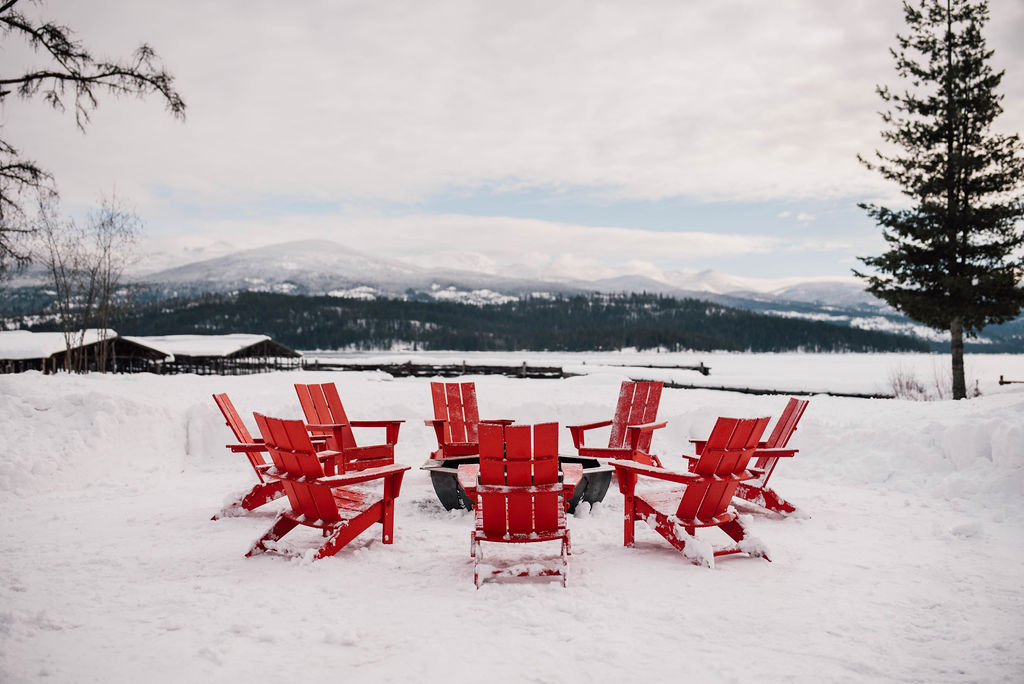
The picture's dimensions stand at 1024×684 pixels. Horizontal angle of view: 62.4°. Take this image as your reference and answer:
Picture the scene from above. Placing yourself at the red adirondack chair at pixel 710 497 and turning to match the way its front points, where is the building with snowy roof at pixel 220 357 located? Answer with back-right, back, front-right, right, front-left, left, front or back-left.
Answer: front

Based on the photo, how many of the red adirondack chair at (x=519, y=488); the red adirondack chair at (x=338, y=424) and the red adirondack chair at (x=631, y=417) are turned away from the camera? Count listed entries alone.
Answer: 1

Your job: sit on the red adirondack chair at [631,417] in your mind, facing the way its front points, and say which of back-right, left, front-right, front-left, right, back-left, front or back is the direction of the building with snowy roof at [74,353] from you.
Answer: right

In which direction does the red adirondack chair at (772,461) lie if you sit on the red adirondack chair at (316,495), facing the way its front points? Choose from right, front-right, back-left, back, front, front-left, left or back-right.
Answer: front-right

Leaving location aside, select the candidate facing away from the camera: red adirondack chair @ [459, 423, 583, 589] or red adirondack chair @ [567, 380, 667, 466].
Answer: red adirondack chair @ [459, 423, 583, 589]

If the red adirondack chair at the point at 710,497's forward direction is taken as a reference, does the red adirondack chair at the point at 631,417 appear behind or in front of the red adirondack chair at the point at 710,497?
in front

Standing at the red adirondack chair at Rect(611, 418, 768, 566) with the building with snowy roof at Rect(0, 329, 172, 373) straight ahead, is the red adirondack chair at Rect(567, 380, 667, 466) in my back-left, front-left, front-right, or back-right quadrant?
front-right

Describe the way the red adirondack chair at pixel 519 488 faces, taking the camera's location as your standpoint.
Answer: facing away from the viewer

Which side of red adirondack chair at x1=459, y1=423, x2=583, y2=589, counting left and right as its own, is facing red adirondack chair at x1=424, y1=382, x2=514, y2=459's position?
front

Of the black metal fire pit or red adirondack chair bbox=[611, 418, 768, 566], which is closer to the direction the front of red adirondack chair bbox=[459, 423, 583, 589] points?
the black metal fire pit

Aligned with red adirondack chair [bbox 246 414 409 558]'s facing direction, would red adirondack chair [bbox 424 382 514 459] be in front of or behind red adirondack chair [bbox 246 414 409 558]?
in front

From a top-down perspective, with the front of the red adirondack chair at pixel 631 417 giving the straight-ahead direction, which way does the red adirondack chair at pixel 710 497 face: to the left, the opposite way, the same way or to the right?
to the right

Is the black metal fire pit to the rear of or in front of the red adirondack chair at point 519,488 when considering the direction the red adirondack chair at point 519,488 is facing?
in front

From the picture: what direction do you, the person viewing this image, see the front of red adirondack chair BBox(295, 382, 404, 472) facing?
facing the viewer and to the right of the viewer

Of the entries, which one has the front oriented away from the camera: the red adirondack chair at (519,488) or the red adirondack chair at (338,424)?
the red adirondack chair at (519,488)

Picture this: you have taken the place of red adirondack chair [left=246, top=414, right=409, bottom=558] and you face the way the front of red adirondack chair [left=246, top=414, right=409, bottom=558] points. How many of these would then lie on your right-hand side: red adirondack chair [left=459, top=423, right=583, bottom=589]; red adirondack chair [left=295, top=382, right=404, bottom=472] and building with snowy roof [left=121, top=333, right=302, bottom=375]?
1
